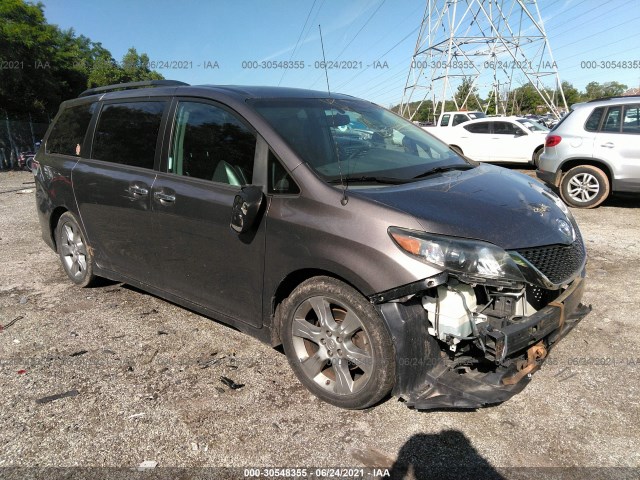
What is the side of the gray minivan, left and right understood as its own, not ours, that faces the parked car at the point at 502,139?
left

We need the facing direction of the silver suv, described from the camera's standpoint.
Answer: facing to the right of the viewer

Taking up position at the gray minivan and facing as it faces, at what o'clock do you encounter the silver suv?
The silver suv is roughly at 9 o'clock from the gray minivan.

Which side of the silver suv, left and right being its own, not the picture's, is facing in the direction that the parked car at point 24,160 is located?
back

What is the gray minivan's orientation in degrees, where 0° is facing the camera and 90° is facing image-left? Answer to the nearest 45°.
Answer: approximately 315°
